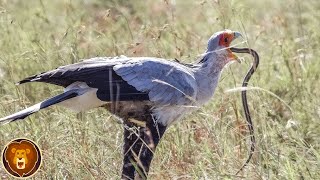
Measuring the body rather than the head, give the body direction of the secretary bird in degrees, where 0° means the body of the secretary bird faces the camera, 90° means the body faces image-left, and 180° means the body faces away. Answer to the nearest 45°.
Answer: approximately 270°
